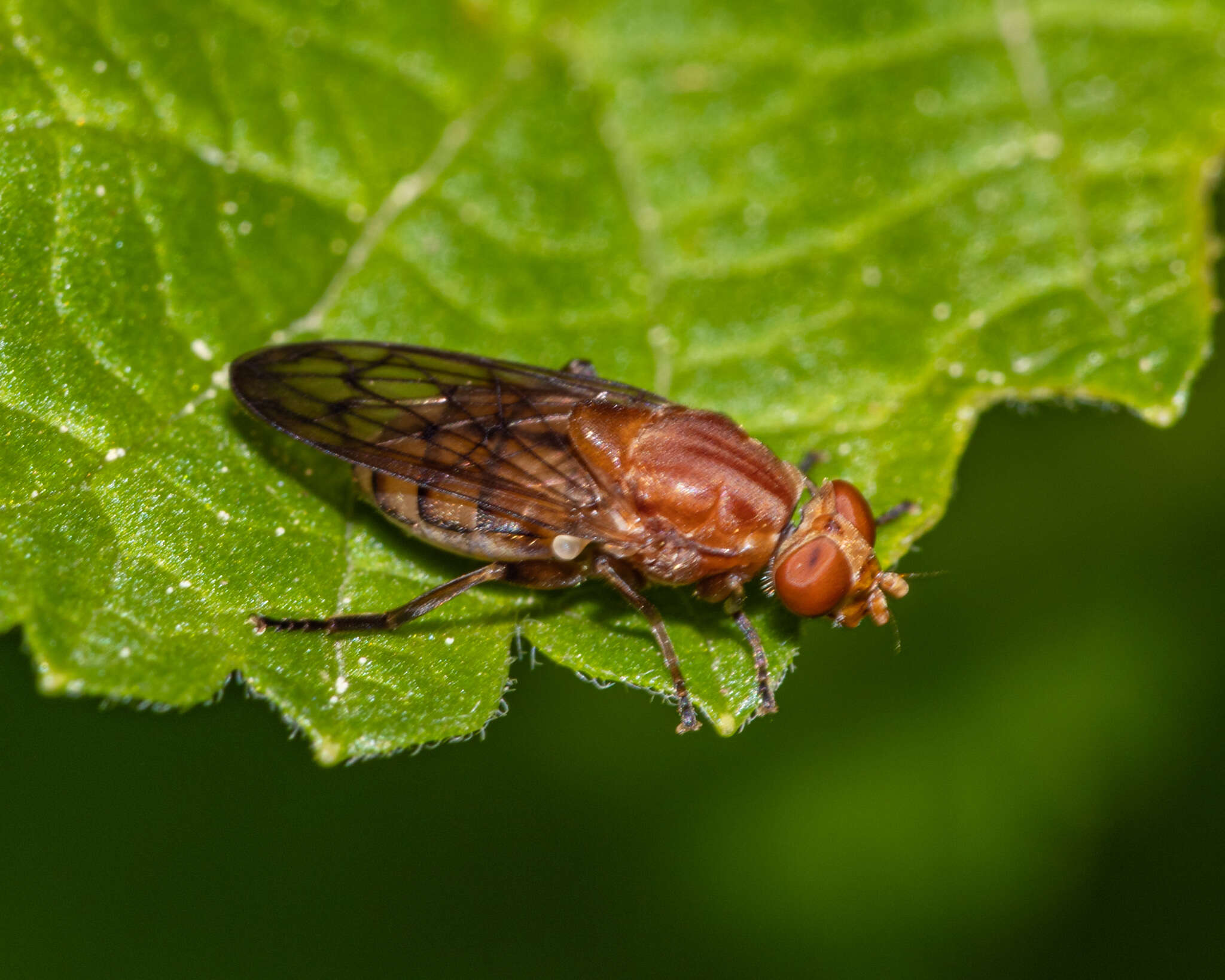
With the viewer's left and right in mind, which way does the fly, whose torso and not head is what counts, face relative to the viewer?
facing the viewer and to the right of the viewer
